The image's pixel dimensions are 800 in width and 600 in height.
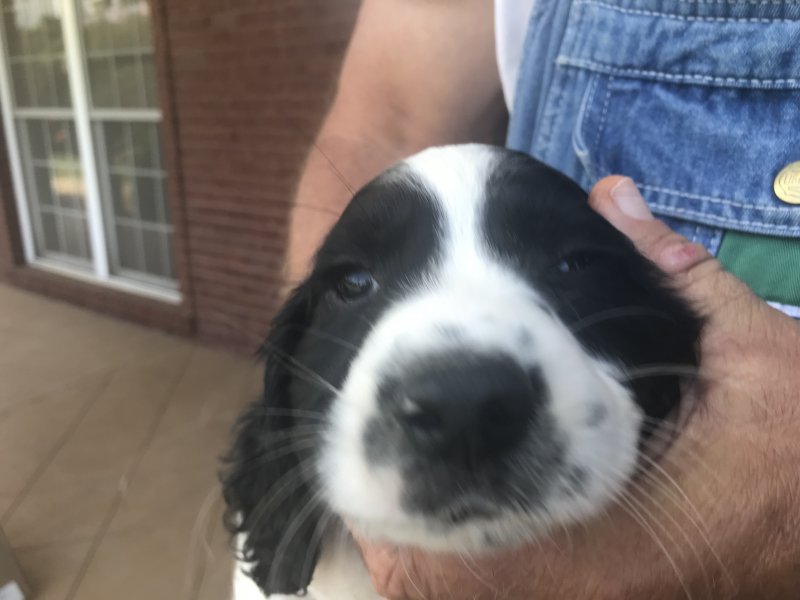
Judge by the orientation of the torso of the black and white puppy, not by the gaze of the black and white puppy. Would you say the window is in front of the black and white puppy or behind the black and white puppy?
behind

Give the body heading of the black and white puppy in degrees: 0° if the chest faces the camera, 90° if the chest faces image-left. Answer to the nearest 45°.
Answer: approximately 0°
